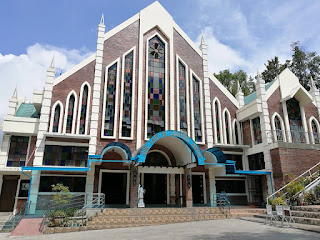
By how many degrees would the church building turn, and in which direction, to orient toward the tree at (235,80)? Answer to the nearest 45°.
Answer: approximately 135° to its left

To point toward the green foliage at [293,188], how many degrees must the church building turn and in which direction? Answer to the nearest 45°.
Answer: approximately 90° to its left

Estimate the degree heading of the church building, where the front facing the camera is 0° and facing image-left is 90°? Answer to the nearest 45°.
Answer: approximately 0°

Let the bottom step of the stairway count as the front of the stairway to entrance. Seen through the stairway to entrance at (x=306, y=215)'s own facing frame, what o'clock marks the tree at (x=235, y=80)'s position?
The tree is roughly at 4 o'clock from the stairway to entrance.

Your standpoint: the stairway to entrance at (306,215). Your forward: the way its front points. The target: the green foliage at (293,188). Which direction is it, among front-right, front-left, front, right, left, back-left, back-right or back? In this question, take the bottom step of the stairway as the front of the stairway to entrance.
back-right

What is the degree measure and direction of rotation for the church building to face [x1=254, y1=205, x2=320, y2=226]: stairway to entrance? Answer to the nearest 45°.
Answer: approximately 45° to its left
